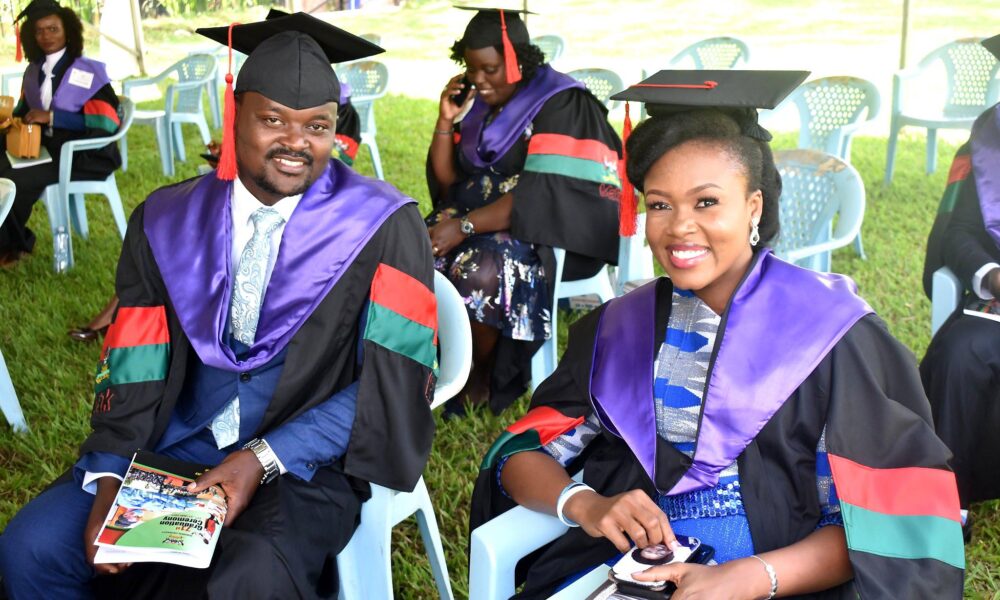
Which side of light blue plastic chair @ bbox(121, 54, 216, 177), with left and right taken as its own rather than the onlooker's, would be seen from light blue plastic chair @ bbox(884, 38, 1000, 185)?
left

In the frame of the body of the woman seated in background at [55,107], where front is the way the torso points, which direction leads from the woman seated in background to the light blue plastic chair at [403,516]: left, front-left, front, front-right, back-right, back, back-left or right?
front-left

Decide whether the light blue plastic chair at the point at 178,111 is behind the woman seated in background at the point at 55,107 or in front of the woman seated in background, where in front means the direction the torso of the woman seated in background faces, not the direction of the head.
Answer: behind

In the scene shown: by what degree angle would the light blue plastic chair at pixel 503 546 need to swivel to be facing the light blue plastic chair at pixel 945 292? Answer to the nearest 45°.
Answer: approximately 180°

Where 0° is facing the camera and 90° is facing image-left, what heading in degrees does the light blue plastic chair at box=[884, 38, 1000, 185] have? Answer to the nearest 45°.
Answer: approximately 45°

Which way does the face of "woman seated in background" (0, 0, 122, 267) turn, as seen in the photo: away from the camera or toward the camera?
toward the camera

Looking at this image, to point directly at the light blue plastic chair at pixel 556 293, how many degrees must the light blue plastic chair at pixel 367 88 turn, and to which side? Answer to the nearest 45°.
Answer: approximately 45° to its left

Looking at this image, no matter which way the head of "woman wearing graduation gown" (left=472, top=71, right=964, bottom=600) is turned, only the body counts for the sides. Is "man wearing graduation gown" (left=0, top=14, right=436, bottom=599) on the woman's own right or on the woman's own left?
on the woman's own right

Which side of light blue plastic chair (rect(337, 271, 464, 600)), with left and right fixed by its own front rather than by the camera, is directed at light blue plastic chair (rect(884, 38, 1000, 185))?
back

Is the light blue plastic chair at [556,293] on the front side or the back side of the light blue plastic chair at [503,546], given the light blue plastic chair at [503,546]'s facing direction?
on the back side

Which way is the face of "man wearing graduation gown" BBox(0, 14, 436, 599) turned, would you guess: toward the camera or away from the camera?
toward the camera

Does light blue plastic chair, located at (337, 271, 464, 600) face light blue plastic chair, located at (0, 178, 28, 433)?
no

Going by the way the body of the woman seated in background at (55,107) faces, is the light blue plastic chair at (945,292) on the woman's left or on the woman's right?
on the woman's left

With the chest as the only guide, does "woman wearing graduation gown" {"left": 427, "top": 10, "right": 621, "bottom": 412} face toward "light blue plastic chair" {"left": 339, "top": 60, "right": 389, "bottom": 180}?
no

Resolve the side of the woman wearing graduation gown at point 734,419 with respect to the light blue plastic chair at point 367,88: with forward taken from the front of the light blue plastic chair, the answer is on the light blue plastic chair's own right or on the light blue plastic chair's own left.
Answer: on the light blue plastic chair's own left

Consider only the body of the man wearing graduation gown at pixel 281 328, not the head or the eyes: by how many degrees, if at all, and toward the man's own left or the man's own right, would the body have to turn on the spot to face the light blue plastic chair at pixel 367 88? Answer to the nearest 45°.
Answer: approximately 135° to the man's own right

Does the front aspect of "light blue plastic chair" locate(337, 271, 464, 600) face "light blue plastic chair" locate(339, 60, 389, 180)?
no

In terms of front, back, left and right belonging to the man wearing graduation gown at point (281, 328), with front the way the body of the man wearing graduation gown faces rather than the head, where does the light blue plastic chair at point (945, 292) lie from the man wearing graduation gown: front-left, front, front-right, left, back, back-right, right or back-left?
back-left

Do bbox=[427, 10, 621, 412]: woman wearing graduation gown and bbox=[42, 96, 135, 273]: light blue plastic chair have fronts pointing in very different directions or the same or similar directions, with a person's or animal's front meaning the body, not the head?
same or similar directions

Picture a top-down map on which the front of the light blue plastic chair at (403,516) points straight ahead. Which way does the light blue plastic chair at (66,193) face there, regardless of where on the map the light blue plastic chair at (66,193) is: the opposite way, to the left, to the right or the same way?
the same way
